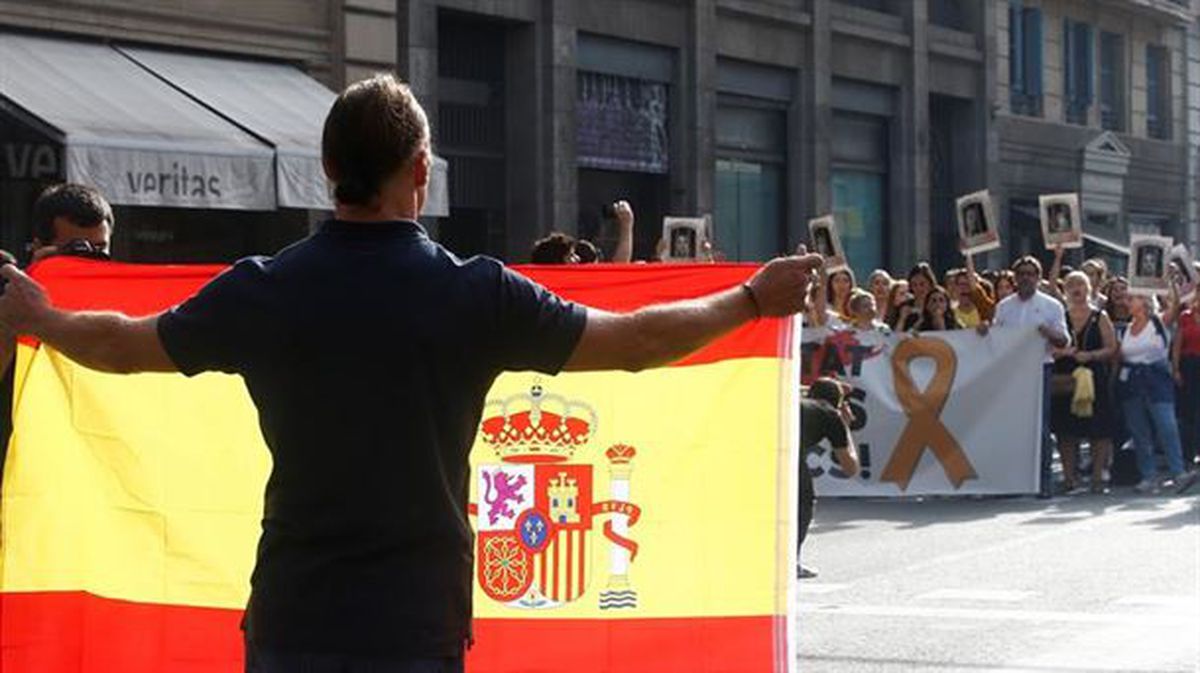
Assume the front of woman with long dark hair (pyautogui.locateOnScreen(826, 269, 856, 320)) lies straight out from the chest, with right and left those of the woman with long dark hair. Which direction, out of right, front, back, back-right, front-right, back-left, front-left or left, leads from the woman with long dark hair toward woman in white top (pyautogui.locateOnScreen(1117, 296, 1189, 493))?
left

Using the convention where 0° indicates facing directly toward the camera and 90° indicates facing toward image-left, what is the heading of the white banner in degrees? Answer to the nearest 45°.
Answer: approximately 0°

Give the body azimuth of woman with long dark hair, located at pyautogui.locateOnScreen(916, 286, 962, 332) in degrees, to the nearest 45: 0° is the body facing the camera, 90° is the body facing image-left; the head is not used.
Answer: approximately 0°

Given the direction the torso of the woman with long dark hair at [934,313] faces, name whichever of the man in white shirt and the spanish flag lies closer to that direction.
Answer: the spanish flag

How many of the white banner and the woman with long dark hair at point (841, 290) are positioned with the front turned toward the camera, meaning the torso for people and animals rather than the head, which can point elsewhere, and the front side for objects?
2
